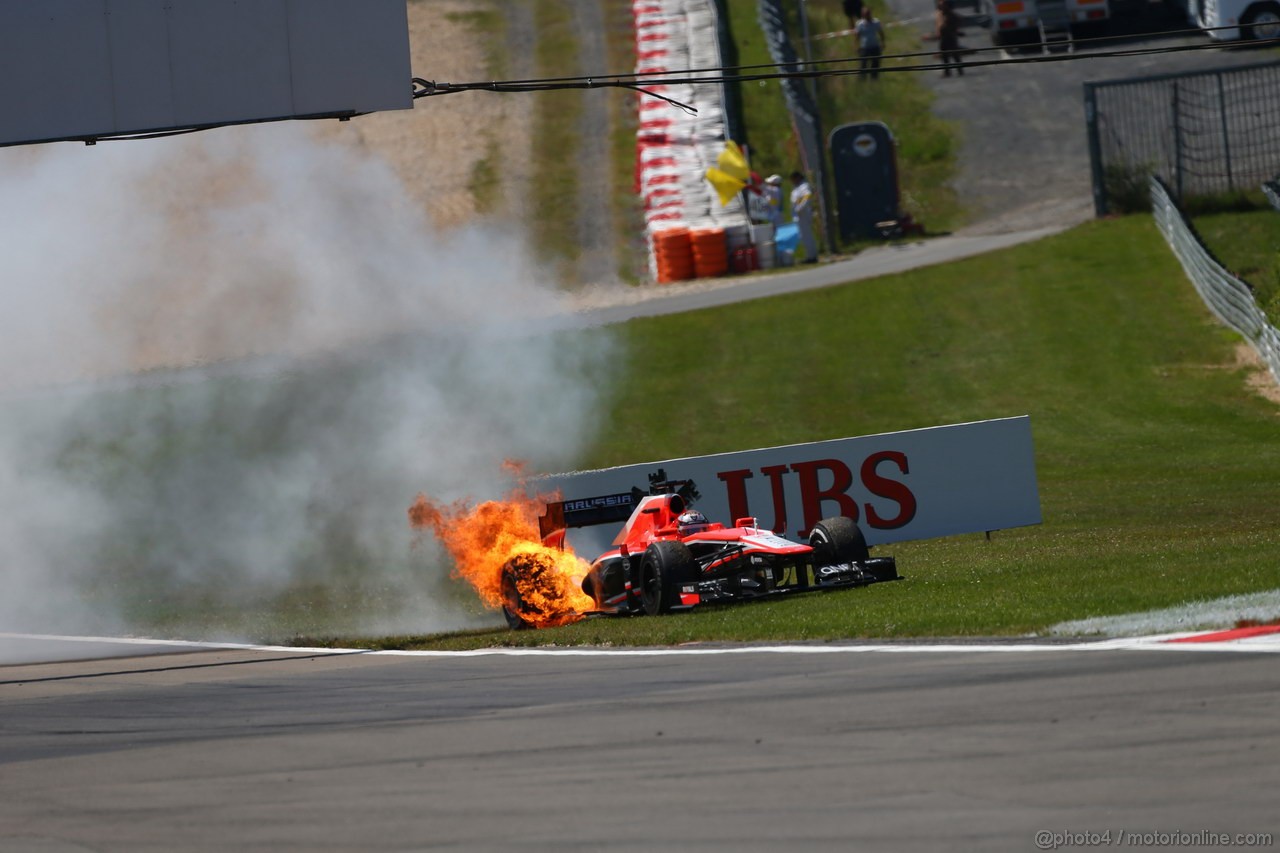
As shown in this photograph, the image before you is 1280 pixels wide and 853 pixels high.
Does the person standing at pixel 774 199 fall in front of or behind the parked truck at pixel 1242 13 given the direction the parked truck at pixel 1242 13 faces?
in front

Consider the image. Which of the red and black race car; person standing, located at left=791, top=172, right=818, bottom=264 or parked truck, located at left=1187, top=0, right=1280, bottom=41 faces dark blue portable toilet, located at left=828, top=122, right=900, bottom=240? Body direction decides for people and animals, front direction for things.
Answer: the parked truck

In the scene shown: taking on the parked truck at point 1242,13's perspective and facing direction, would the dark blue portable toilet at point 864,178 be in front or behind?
in front

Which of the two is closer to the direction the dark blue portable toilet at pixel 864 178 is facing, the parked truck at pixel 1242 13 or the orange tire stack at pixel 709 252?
the orange tire stack

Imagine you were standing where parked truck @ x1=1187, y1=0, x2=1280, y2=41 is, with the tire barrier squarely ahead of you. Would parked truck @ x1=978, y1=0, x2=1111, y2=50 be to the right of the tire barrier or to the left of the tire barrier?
right

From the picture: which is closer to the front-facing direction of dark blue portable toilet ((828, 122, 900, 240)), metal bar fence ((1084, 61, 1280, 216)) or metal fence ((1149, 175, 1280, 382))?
the metal fence
